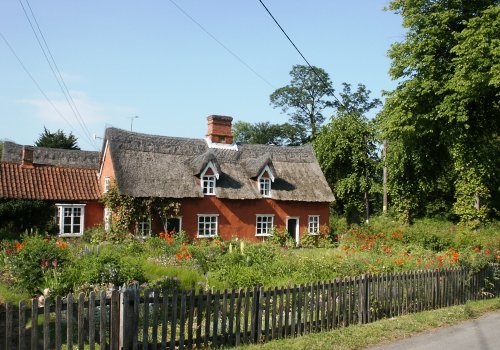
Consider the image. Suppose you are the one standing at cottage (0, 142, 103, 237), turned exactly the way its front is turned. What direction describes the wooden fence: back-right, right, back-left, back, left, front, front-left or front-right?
front

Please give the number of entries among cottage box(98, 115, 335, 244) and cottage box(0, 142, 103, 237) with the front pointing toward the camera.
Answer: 2

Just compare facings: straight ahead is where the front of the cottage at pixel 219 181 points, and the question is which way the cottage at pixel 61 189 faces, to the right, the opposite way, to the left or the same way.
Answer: the same way

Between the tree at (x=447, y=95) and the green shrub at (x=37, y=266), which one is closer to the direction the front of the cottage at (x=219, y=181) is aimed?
the green shrub

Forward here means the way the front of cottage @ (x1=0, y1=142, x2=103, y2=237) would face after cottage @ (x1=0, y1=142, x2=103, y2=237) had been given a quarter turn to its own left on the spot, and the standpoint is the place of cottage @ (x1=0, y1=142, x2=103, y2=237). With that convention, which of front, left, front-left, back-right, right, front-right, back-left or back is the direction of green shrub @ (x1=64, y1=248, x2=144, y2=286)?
right

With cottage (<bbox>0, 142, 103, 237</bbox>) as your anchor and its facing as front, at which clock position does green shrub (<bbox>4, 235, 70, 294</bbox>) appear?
The green shrub is roughly at 12 o'clock from the cottage.

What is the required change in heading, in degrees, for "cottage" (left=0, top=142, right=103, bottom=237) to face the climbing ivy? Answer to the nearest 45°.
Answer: approximately 45° to its left

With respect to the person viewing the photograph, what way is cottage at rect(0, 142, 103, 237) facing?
facing the viewer

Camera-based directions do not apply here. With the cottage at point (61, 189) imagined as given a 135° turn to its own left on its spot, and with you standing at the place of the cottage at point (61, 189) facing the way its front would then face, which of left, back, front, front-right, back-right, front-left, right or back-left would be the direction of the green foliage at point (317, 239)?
front-right

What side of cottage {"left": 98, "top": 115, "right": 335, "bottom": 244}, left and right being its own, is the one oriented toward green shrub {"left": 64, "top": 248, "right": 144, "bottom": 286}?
front

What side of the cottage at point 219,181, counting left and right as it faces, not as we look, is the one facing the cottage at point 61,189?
right
